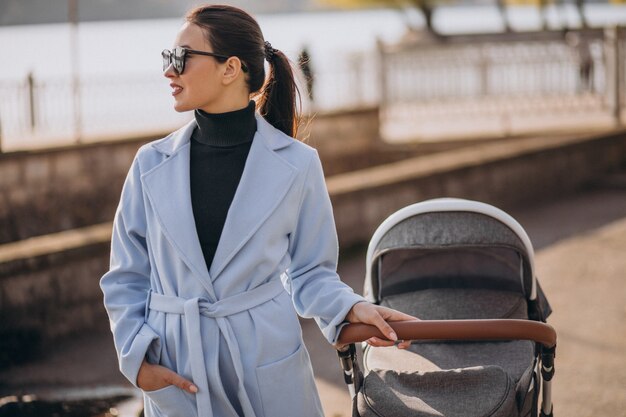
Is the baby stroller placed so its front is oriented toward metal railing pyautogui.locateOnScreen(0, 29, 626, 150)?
yes

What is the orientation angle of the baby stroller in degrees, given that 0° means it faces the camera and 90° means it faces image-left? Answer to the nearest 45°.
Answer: approximately 180°

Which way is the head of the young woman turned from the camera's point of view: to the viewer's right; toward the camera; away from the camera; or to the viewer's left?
to the viewer's left
